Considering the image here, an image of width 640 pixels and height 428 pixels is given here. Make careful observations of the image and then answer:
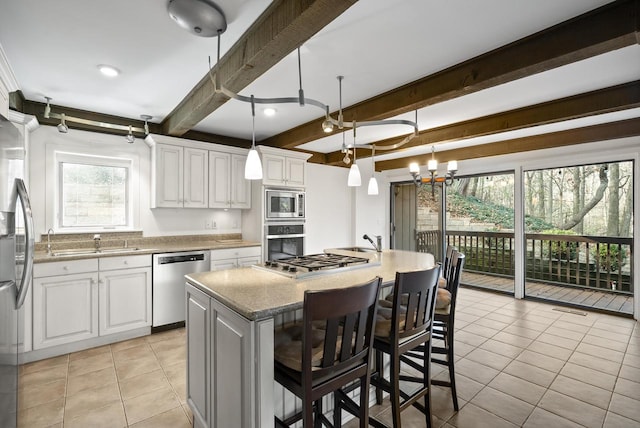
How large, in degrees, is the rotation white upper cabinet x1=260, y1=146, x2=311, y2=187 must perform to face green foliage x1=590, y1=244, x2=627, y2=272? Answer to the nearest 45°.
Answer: approximately 45° to its left

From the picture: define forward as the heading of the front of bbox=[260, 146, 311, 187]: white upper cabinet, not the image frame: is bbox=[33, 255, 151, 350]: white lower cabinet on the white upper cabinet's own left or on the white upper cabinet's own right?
on the white upper cabinet's own right

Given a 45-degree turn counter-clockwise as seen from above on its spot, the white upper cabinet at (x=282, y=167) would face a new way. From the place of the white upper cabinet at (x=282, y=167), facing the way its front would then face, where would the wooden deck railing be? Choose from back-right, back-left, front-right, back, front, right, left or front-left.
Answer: front

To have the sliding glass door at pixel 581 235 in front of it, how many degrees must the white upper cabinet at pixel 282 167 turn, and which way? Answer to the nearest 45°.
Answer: approximately 45° to its left

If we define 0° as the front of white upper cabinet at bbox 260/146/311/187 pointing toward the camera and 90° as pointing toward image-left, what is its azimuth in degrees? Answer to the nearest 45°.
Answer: approximately 315°

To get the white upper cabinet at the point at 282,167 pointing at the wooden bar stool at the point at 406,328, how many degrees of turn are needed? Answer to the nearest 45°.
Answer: approximately 45° to its right

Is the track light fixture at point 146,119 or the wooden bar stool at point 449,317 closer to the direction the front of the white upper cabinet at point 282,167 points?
the wooden bar stool

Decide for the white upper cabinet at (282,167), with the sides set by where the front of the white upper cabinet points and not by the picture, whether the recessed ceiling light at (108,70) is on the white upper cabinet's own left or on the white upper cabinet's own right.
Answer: on the white upper cabinet's own right

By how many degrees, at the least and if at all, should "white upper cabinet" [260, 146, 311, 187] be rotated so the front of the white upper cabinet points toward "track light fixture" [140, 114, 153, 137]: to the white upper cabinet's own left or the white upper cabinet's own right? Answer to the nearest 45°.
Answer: approximately 90° to the white upper cabinet's own right

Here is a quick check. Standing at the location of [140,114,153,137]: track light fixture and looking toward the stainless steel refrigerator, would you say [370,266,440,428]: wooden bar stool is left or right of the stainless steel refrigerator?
left

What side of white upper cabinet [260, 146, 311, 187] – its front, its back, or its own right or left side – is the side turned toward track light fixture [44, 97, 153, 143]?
right

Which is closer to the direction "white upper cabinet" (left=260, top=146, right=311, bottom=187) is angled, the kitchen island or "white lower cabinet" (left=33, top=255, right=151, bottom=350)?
the kitchen island
